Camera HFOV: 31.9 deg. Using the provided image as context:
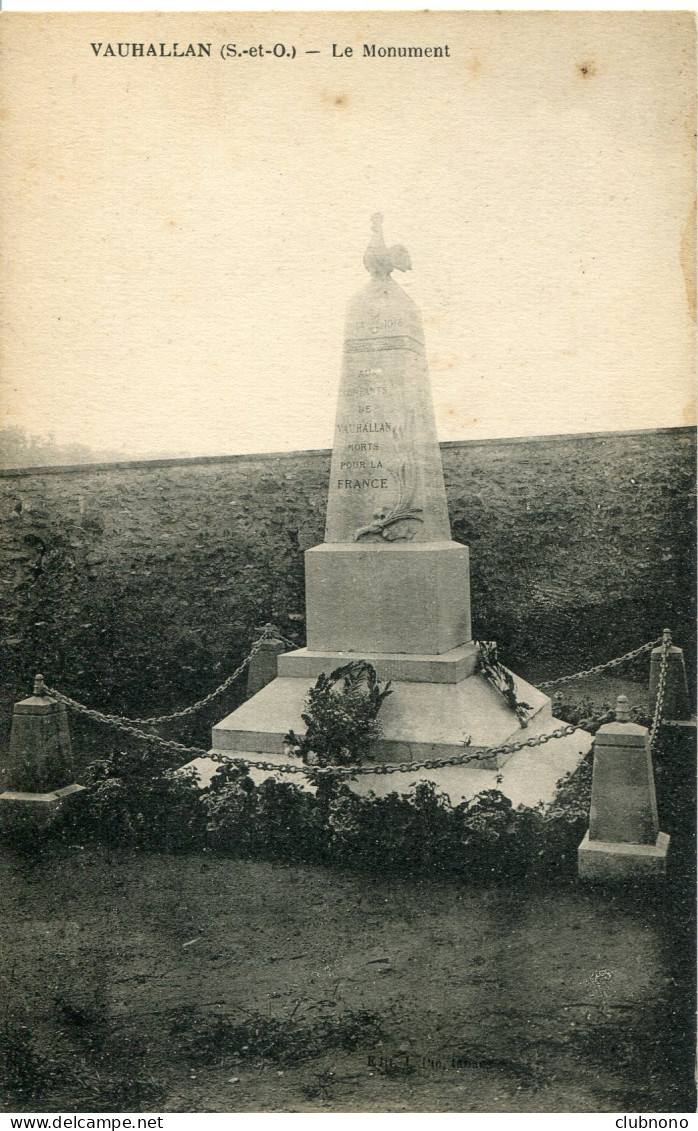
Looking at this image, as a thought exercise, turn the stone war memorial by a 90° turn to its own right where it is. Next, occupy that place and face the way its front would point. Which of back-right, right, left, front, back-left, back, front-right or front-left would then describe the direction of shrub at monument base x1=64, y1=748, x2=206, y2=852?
front-left

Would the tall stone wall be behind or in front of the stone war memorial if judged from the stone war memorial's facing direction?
behind

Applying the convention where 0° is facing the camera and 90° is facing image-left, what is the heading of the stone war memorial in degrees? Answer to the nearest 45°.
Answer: approximately 0°
